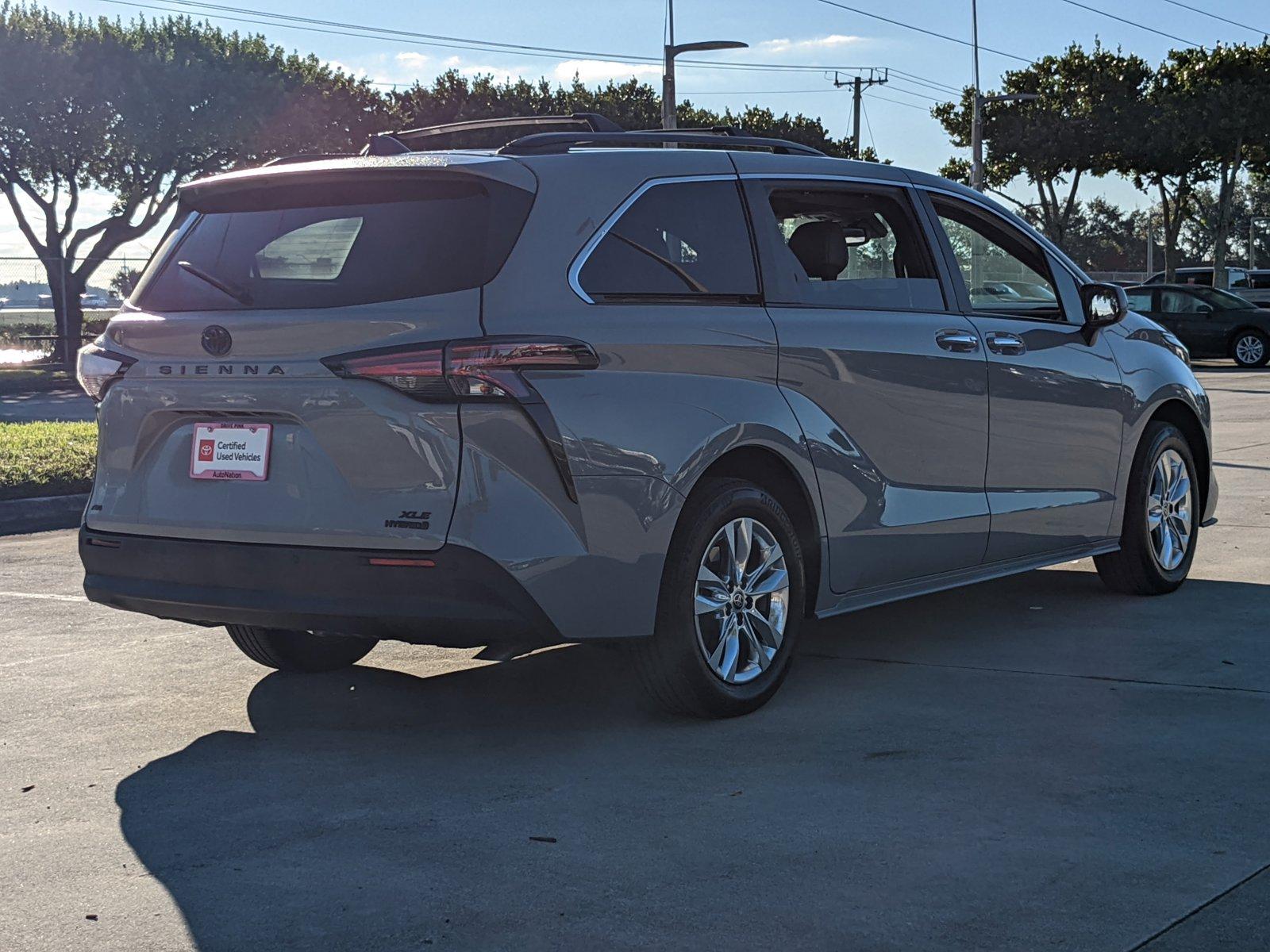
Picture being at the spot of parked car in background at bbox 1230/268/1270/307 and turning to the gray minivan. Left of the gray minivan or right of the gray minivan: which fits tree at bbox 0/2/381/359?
right

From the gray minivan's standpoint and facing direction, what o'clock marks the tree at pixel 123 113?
The tree is roughly at 10 o'clock from the gray minivan.

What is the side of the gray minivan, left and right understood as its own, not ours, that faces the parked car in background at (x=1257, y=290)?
front

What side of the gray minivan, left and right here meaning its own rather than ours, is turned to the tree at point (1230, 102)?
front

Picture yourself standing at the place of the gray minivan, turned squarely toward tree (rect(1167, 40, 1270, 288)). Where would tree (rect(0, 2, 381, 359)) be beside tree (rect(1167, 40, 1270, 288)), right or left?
left

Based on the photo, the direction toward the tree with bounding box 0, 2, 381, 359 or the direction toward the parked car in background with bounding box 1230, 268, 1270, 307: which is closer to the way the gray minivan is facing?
the parked car in background

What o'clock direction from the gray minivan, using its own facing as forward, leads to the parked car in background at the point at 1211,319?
The parked car in background is roughly at 11 o'clock from the gray minivan.

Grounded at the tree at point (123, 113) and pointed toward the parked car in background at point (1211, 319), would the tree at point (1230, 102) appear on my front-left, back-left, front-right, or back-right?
front-left

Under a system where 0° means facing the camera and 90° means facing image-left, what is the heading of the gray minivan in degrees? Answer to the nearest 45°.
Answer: approximately 225°

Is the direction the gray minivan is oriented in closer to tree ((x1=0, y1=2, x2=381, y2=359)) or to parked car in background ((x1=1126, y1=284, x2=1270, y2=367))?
the parked car in background
